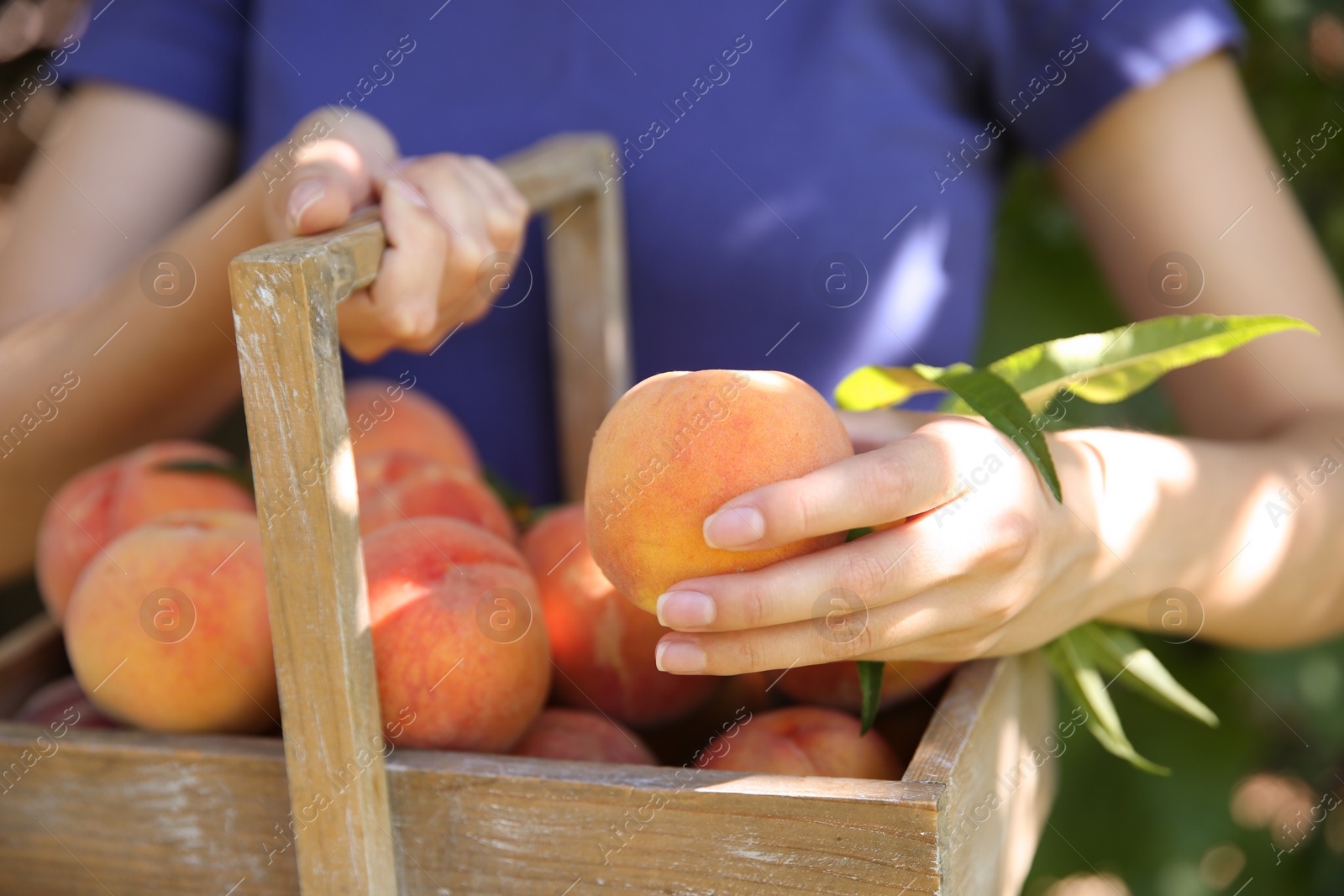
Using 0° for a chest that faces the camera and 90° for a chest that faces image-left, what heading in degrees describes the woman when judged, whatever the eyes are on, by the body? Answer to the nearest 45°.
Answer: approximately 0°
